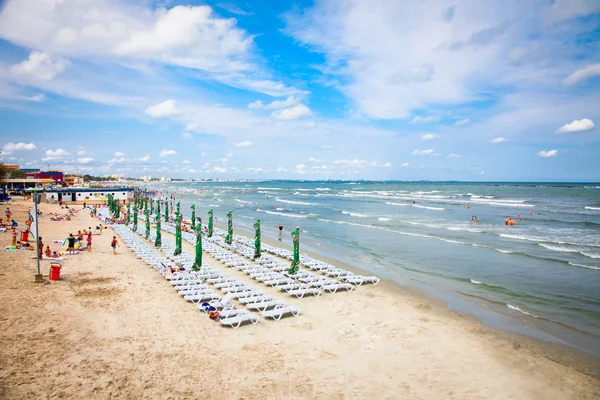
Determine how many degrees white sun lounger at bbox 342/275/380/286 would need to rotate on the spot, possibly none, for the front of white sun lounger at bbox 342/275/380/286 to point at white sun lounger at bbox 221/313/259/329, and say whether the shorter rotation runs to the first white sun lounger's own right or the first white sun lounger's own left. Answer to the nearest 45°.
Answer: approximately 135° to the first white sun lounger's own right

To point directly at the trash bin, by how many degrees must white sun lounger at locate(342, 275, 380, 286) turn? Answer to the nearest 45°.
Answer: approximately 180°

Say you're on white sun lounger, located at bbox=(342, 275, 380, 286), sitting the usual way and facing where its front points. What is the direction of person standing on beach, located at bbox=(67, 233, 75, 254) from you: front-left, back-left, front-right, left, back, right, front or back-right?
back

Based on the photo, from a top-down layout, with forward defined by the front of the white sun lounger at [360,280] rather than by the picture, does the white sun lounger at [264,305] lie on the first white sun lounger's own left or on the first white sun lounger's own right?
on the first white sun lounger's own right

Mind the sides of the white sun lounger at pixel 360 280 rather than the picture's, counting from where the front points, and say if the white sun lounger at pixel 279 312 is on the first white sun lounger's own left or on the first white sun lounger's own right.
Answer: on the first white sun lounger's own right

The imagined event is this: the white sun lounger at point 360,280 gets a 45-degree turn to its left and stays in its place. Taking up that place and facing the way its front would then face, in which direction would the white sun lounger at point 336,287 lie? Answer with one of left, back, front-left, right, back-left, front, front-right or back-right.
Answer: back

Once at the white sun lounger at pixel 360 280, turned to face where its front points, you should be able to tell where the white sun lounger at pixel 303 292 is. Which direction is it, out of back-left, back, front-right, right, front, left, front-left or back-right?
back-right

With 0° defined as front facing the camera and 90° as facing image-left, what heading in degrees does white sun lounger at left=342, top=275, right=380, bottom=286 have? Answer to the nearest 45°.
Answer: approximately 270°

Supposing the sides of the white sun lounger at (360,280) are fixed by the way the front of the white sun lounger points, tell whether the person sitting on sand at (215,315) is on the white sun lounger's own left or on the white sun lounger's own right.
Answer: on the white sun lounger's own right

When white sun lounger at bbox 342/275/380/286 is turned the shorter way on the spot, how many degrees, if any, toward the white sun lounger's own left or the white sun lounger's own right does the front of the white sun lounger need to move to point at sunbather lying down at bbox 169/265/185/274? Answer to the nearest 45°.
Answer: approximately 180°
